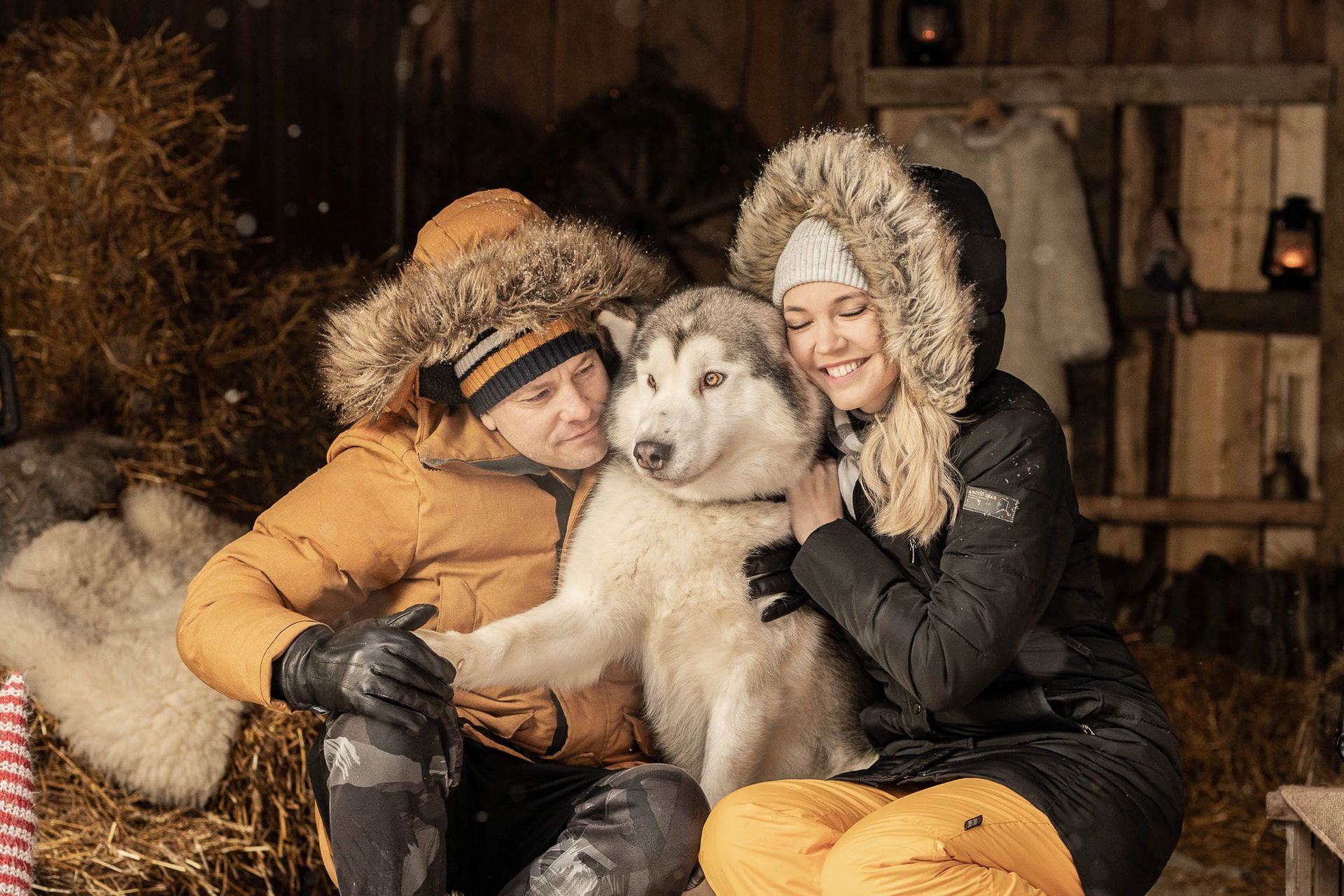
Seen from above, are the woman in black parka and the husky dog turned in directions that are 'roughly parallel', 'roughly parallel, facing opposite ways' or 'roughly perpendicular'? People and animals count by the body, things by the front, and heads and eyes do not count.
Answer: roughly parallel

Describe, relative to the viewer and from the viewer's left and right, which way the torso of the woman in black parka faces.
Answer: facing the viewer and to the left of the viewer

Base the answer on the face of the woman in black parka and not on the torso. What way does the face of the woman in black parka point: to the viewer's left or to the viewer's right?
to the viewer's left

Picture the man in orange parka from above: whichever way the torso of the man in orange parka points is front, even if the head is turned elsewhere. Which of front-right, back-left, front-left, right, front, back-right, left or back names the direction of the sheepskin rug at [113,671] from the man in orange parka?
back

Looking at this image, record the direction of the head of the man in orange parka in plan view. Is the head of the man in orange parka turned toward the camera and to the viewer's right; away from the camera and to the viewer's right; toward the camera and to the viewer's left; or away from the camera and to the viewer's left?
toward the camera and to the viewer's right

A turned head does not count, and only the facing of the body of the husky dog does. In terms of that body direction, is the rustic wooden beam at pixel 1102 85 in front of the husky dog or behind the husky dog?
behind

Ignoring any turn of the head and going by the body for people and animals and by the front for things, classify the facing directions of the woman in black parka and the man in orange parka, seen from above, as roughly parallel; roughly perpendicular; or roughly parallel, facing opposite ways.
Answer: roughly perpendicular

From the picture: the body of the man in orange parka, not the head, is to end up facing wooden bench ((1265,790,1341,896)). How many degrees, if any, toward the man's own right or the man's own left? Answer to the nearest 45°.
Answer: approximately 45° to the man's own left

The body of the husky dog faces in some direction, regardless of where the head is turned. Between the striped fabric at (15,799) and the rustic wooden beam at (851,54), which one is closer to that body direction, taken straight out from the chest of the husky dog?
the striped fabric

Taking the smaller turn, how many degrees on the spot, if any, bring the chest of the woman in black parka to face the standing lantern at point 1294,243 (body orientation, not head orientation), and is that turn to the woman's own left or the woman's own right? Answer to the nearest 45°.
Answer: approximately 135° to the woman's own right

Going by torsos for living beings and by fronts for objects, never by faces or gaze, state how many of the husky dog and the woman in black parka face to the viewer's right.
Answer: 0
